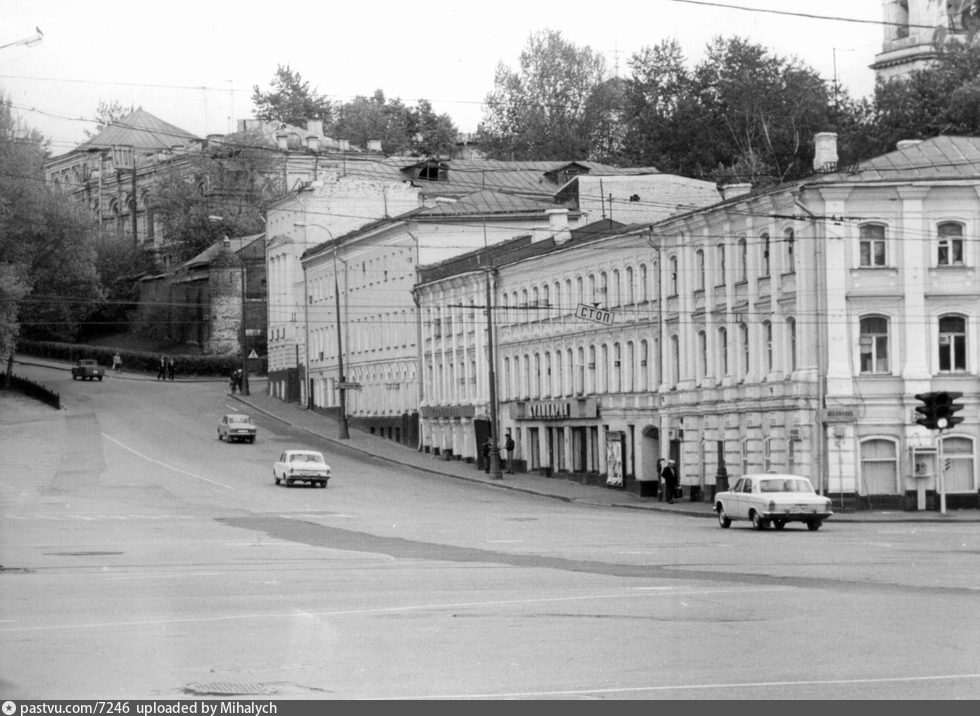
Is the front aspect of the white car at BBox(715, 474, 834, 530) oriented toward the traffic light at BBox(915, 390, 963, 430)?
no
